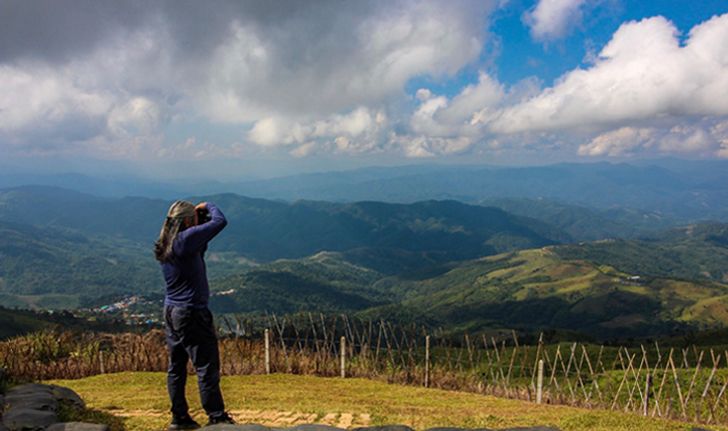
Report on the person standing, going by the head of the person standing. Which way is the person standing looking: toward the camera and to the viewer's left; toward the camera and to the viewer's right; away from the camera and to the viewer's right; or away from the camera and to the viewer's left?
away from the camera and to the viewer's right

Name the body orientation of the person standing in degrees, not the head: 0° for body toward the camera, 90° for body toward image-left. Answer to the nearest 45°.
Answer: approximately 225°

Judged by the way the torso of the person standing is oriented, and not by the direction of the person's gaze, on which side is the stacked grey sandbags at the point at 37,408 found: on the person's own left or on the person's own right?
on the person's own left
